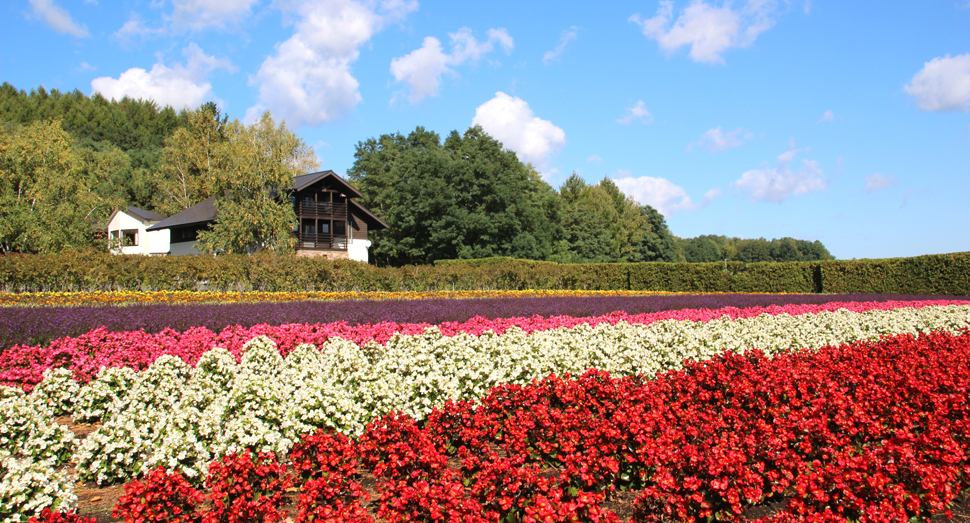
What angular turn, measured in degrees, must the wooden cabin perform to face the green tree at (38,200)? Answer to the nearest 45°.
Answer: approximately 45° to its right

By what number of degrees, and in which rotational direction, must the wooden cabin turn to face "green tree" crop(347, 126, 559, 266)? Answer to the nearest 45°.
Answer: approximately 90° to its left

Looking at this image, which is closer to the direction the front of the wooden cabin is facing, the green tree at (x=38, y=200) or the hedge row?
the hedge row

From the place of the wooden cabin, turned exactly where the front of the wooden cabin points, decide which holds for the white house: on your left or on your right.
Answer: on your right

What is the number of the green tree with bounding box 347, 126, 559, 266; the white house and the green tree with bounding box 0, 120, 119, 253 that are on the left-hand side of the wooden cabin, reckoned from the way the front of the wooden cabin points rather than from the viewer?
1

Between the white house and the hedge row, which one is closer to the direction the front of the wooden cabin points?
the hedge row

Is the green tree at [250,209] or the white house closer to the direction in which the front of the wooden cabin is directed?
the green tree

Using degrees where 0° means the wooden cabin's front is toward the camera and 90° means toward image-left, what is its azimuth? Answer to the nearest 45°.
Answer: approximately 0°

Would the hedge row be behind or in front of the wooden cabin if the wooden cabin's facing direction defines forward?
in front

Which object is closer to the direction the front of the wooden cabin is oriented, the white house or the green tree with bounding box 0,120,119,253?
the green tree
